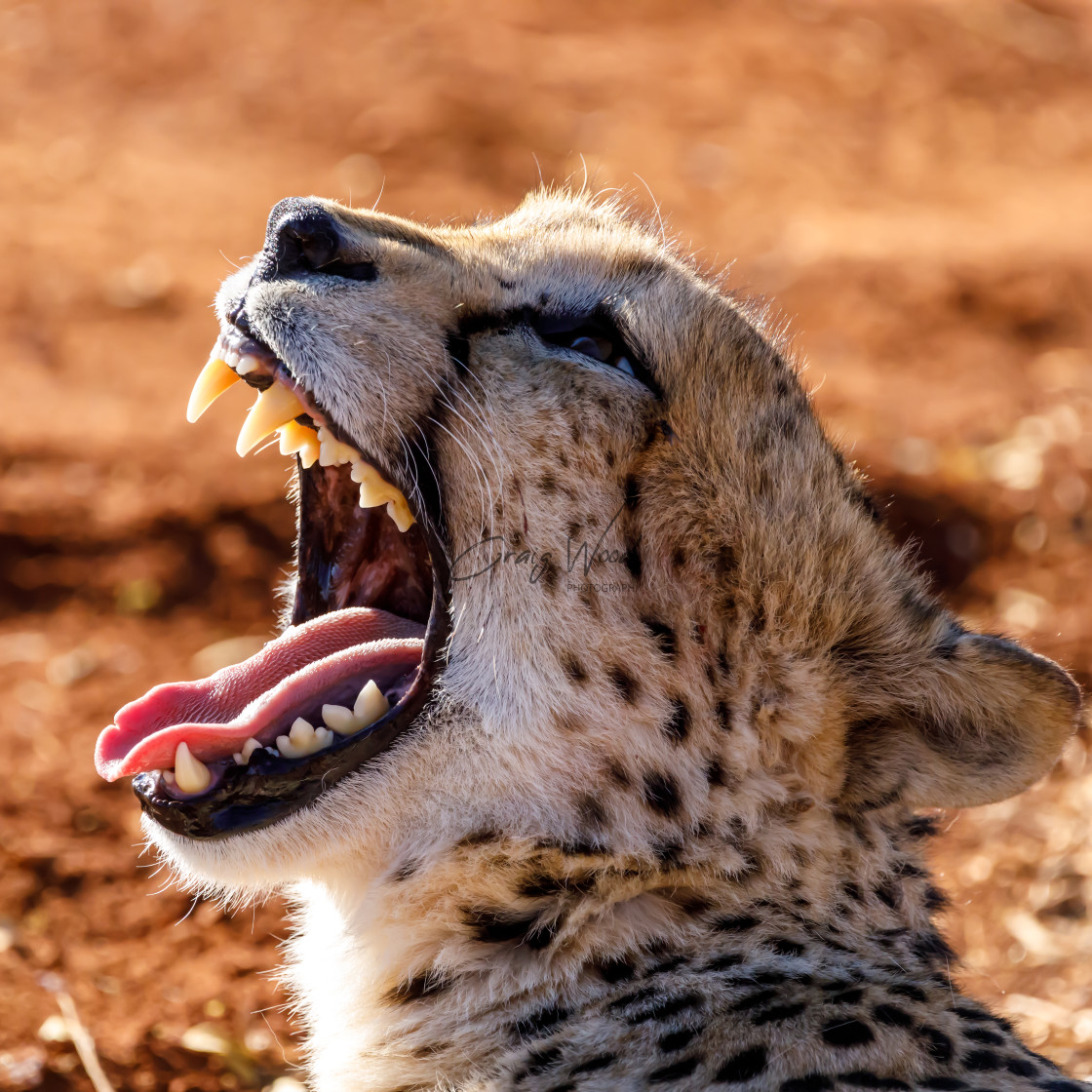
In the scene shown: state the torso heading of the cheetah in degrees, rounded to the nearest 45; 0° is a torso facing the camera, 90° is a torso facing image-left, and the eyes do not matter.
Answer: approximately 90°
